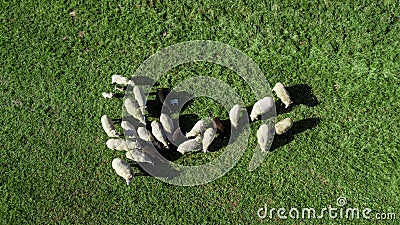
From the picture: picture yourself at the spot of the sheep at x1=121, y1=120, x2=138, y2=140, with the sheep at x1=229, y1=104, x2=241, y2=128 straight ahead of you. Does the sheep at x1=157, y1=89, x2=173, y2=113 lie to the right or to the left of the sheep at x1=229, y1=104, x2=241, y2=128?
left

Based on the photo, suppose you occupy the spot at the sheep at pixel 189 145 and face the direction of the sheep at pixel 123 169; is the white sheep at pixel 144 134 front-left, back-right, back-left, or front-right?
front-right

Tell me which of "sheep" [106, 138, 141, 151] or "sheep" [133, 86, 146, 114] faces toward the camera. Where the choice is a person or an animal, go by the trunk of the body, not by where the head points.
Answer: "sheep" [133, 86, 146, 114]

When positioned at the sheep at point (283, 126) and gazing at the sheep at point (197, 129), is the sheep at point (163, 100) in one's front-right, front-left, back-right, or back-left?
front-right

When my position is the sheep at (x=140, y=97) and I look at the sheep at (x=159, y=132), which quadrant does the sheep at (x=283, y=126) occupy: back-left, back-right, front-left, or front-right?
front-left
